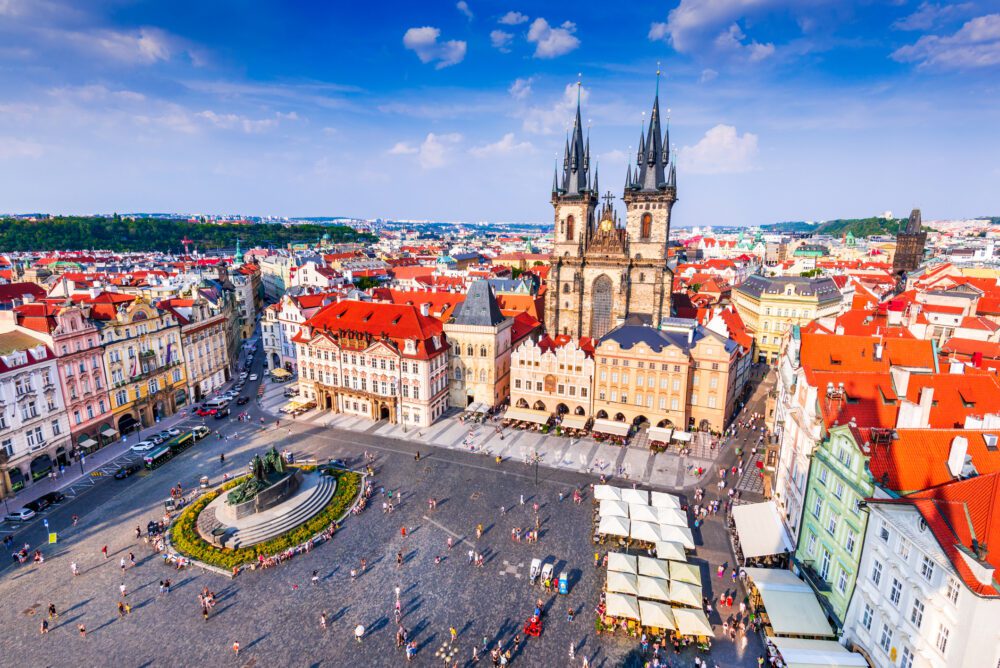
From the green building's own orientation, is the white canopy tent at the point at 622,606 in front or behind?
in front

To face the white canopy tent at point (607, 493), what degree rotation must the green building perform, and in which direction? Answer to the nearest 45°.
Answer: approximately 45° to its right

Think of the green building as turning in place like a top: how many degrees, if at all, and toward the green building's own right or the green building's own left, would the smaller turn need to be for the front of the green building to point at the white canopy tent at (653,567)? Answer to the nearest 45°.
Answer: approximately 45° to the green building's own right

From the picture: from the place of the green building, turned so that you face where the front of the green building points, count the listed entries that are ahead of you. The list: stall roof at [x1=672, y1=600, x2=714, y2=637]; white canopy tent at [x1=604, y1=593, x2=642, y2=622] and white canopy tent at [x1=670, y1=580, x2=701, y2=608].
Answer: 3

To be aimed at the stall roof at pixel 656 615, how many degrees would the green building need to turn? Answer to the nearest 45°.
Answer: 0° — it already faces it

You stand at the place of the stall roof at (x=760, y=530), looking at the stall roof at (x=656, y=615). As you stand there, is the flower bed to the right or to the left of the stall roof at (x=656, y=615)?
right

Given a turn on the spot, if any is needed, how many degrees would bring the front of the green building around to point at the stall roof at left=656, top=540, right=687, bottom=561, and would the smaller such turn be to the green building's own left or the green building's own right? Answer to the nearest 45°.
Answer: approximately 45° to the green building's own right

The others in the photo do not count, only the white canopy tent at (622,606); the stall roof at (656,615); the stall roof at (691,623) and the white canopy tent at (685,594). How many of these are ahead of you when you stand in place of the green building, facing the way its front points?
4

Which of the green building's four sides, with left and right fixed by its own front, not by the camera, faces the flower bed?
front

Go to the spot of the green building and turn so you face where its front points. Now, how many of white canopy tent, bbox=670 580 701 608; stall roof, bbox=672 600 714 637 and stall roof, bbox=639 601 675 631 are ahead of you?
3

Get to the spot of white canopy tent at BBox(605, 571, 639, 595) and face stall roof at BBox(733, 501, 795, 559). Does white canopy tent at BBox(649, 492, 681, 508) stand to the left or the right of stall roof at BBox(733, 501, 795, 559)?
left

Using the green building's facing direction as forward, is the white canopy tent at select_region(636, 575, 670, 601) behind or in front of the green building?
in front
